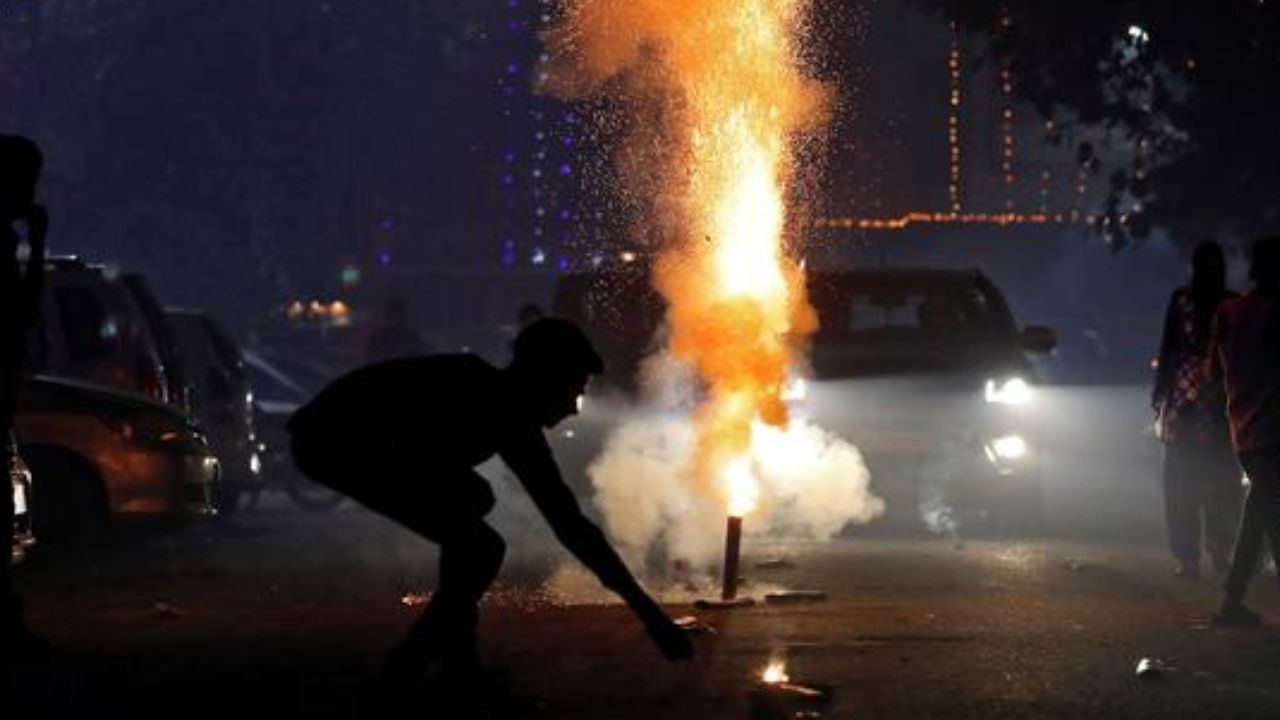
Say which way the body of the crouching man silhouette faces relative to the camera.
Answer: to the viewer's right

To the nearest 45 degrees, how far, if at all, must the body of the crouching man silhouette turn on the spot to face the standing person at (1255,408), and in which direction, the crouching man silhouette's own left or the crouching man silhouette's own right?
approximately 45° to the crouching man silhouette's own left

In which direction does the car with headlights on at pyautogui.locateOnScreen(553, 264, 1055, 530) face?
toward the camera

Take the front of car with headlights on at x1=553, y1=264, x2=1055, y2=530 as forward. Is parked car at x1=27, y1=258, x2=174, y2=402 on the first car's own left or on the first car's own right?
on the first car's own right

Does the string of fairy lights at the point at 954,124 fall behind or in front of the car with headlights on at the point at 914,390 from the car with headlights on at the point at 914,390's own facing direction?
behind

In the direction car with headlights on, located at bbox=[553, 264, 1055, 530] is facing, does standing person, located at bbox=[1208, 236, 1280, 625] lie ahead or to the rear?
ahead
